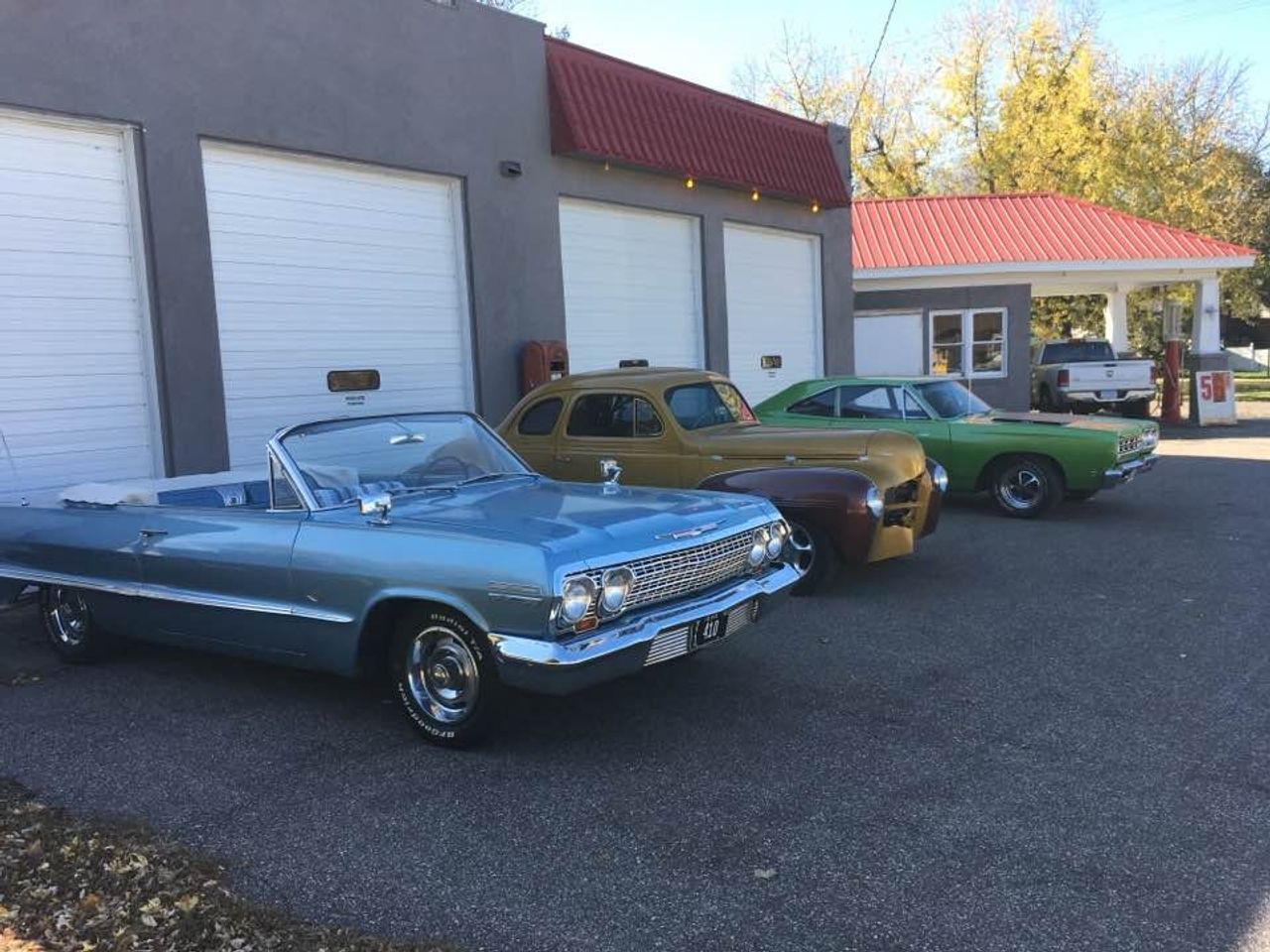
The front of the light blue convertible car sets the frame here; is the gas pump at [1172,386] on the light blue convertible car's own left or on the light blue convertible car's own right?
on the light blue convertible car's own left

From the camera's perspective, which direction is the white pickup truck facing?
away from the camera

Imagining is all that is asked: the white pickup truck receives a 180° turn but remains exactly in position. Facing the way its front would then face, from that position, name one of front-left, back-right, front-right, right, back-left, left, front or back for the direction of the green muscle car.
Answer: front

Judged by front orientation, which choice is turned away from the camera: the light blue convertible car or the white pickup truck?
the white pickup truck

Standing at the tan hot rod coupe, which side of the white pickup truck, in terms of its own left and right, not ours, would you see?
back

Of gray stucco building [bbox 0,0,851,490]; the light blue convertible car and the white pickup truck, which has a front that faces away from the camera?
the white pickup truck

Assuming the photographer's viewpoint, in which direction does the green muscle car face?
facing the viewer and to the right of the viewer

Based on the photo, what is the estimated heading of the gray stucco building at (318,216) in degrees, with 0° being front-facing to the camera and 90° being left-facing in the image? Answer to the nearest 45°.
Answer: approximately 315°

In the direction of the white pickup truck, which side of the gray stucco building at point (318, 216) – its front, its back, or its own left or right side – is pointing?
left

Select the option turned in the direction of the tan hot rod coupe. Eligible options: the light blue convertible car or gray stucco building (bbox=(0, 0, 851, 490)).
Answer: the gray stucco building

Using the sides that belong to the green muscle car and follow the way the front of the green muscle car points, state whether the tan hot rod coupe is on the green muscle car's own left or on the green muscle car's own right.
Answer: on the green muscle car's own right

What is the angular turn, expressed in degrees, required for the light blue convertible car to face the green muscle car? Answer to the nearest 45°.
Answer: approximately 90° to its left

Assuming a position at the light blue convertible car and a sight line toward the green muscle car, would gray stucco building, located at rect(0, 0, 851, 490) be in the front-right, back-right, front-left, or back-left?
front-left

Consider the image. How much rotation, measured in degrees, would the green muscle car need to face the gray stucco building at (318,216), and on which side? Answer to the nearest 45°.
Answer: approximately 135° to its right

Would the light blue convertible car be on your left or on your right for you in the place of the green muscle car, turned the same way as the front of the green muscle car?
on your right
